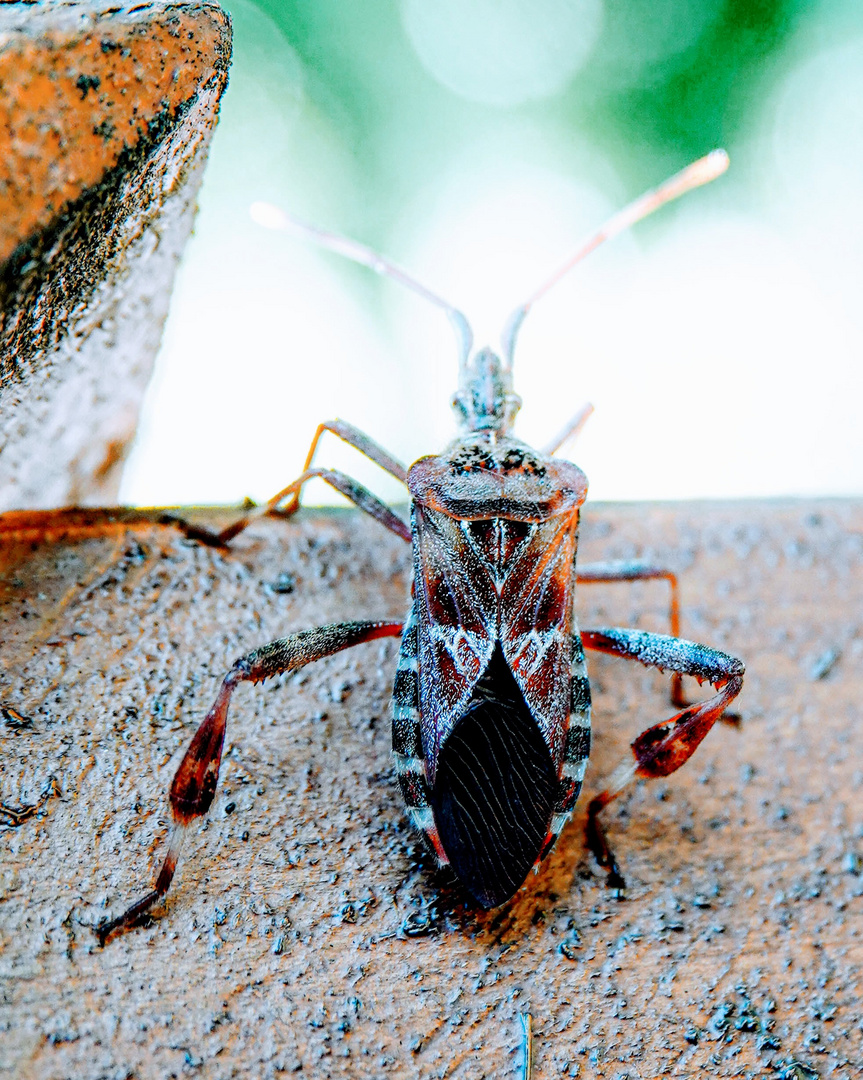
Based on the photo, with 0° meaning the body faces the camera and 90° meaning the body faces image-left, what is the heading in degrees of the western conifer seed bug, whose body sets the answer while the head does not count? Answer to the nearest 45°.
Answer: approximately 180°
